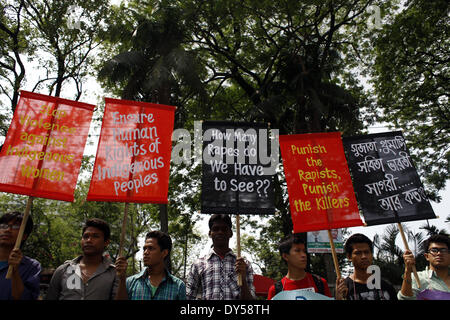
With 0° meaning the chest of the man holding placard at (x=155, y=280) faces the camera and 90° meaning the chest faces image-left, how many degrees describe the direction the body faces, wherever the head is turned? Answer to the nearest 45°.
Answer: approximately 45°

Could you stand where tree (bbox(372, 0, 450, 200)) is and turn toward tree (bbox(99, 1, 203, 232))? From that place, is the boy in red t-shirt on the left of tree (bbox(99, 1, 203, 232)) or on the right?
left

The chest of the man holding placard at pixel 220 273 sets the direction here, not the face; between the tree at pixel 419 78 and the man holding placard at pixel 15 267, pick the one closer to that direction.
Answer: the man holding placard

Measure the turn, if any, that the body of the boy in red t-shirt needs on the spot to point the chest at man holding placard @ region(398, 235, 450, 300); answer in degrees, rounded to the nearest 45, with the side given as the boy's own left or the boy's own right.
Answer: approximately 90° to the boy's own left

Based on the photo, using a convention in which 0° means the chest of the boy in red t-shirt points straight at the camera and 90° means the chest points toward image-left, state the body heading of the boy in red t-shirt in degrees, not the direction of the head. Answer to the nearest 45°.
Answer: approximately 0°

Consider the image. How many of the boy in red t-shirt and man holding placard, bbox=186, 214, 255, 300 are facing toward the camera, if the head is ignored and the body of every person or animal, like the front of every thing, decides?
2

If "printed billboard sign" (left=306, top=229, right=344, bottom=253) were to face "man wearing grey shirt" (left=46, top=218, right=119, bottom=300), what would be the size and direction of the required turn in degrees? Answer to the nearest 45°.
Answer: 0° — it already faces them

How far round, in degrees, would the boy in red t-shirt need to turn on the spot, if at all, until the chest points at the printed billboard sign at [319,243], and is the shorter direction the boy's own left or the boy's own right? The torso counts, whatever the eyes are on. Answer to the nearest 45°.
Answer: approximately 180°
